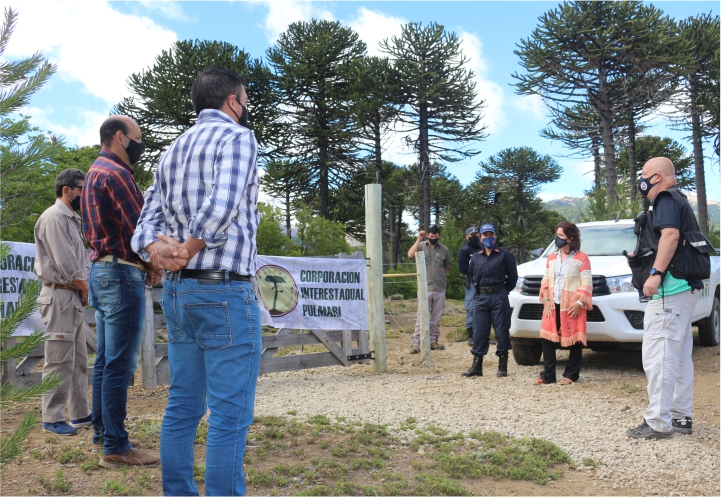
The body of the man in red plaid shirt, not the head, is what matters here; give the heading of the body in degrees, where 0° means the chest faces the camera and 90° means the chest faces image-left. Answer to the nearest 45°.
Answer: approximately 270°

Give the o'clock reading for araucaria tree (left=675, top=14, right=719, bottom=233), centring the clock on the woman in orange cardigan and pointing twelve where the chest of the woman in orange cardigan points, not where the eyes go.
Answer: The araucaria tree is roughly at 5 o'clock from the woman in orange cardigan.

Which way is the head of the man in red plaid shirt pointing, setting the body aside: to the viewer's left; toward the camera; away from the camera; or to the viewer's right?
to the viewer's right

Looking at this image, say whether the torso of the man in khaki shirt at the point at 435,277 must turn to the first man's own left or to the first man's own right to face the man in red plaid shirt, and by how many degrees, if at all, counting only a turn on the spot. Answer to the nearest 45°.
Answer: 0° — they already face them

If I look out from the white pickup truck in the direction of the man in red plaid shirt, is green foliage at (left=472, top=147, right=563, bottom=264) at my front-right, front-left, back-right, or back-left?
back-right

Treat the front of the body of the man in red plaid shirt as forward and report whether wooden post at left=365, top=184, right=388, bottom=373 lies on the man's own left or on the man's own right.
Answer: on the man's own left

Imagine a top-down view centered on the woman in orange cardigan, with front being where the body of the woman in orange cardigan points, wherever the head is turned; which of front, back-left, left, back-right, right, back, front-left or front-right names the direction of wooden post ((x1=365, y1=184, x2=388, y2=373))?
front-right

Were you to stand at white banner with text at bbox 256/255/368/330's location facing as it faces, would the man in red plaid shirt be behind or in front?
in front

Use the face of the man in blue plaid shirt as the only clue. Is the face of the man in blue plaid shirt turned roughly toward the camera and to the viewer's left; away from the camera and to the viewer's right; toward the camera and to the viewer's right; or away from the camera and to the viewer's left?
away from the camera and to the viewer's right

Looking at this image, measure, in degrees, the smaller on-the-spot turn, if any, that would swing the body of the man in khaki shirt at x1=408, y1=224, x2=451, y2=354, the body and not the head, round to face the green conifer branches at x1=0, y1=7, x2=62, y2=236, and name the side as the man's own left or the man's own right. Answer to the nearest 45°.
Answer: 0° — they already face it

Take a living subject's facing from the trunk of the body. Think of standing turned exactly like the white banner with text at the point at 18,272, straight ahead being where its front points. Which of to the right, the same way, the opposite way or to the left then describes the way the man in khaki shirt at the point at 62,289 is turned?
to the left

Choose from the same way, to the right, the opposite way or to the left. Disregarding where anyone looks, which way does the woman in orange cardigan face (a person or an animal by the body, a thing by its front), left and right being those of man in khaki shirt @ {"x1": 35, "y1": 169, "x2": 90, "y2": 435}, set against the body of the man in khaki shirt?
the opposite way

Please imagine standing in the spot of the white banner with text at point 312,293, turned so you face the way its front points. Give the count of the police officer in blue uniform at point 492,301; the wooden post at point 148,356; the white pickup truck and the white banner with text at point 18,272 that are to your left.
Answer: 2

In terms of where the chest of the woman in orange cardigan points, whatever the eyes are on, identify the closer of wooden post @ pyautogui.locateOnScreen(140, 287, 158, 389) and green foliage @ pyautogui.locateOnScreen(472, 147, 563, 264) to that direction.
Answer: the wooden post

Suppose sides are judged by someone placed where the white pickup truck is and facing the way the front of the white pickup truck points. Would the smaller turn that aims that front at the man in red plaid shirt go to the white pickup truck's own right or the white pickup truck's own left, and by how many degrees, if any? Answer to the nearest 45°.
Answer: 0° — it already faces them

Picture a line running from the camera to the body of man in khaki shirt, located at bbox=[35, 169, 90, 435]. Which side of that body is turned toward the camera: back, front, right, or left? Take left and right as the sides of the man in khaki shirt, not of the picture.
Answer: right
